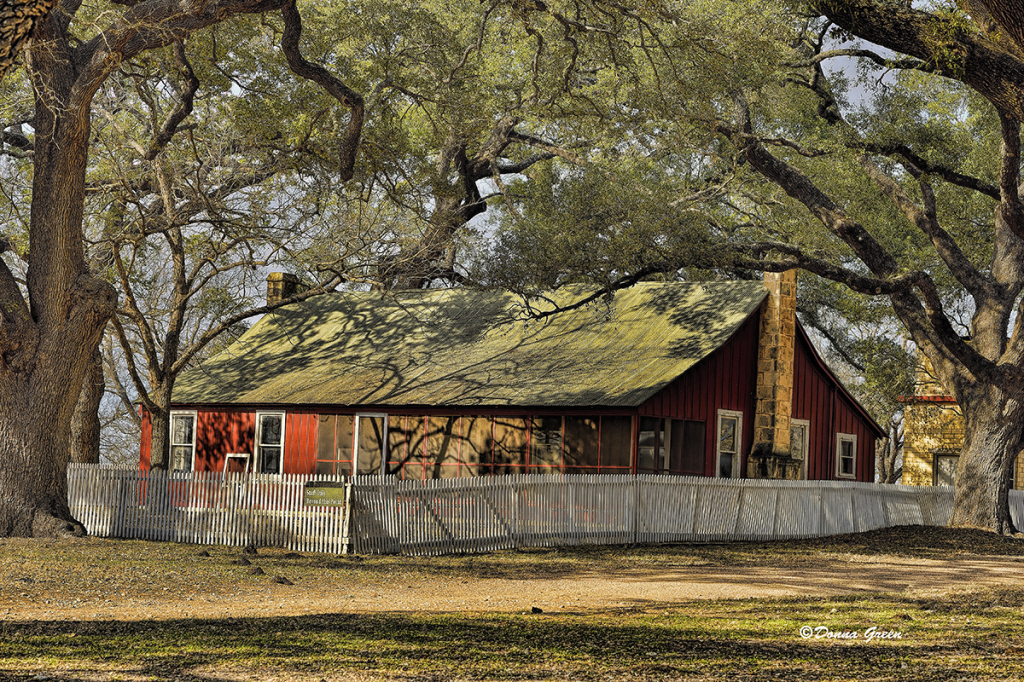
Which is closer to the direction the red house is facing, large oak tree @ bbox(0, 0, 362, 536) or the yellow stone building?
the large oak tree

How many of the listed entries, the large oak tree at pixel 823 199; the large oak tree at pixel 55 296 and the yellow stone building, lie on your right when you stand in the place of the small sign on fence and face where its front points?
1

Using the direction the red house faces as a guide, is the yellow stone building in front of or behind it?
behind

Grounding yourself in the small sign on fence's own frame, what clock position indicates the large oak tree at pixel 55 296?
The large oak tree is roughly at 3 o'clock from the small sign on fence.

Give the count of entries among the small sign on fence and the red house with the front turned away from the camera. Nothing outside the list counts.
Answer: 0

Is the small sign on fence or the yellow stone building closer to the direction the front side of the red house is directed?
the small sign on fence

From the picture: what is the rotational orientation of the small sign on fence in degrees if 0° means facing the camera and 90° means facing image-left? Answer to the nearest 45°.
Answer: approximately 0°

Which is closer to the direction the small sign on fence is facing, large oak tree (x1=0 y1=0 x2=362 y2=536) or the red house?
the large oak tree
